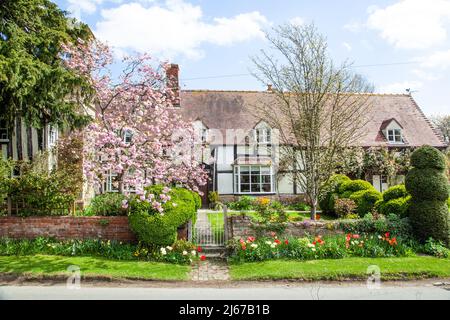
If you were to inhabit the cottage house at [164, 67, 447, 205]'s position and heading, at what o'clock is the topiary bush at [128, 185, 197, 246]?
The topiary bush is roughly at 12 o'clock from the cottage house.

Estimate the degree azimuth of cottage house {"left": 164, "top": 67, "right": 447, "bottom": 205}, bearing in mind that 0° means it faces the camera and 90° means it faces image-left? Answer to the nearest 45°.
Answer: approximately 0°

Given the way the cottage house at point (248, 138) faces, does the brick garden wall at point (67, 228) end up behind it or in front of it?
in front

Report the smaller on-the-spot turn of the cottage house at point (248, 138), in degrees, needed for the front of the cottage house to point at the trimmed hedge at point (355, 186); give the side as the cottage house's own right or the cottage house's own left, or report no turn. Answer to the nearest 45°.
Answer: approximately 45° to the cottage house's own left

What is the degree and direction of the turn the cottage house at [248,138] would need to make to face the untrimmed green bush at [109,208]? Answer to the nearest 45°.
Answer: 0° — it already faces it

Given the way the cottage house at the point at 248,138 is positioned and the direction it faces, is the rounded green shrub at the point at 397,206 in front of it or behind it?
in front
